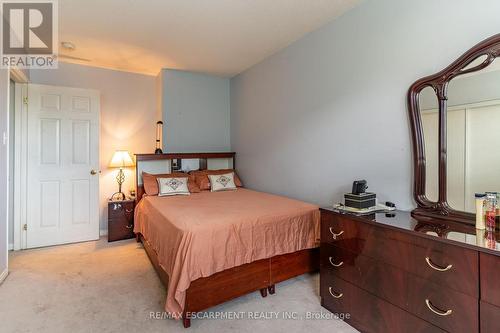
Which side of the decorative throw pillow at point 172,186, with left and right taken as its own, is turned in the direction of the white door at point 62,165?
right

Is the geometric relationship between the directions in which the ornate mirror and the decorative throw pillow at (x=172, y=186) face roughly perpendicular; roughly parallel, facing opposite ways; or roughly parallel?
roughly perpendicular

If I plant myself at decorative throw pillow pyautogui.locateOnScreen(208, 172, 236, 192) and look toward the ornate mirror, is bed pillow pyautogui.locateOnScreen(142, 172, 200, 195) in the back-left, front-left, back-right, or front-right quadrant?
back-right

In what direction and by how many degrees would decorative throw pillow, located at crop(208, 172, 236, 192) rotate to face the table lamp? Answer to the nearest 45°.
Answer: approximately 90° to its right

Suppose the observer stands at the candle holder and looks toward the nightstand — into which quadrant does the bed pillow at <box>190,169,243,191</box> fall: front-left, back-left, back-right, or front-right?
back-left

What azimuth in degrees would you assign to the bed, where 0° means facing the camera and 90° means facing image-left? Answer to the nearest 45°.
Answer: approximately 315°

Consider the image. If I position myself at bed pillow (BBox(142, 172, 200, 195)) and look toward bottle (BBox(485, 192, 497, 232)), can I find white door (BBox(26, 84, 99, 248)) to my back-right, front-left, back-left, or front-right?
back-right

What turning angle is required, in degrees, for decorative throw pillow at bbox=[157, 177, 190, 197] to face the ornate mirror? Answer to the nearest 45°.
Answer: approximately 45° to its left

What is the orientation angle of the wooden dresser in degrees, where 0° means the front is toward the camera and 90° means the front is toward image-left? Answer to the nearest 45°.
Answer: approximately 45°

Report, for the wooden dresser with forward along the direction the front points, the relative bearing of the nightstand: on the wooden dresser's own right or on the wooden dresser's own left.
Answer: on the wooden dresser's own right

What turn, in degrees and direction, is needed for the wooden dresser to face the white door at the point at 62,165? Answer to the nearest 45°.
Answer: approximately 45° to its right

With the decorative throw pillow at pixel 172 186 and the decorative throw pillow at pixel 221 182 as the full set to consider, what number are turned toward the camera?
2
